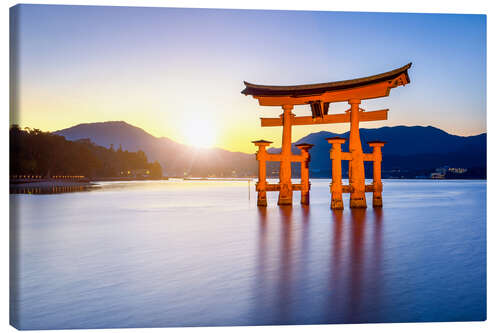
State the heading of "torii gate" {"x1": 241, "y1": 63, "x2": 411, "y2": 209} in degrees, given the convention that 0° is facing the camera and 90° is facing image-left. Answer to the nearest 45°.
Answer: approximately 45°
